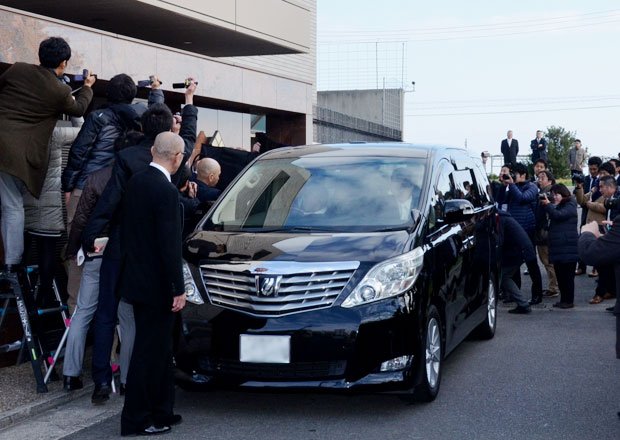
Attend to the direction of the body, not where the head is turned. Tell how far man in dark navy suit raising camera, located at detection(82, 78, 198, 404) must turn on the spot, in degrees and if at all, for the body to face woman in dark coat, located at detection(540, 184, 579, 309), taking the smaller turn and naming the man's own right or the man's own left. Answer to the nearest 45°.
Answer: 0° — they already face them

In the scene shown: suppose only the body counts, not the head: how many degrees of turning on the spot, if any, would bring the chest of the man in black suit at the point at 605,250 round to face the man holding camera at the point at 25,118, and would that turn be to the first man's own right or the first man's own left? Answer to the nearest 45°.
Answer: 0° — they already face them

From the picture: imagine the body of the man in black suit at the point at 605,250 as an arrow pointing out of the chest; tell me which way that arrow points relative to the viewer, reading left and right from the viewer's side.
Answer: facing to the left of the viewer

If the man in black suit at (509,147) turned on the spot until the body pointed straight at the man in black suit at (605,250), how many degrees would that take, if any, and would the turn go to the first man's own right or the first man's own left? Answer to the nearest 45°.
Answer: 0° — they already face them

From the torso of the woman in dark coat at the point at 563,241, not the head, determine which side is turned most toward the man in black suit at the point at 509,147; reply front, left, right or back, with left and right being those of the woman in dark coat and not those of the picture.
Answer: right

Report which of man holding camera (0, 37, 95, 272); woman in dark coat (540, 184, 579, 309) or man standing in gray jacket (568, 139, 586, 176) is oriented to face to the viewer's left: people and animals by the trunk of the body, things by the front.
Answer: the woman in dark coat

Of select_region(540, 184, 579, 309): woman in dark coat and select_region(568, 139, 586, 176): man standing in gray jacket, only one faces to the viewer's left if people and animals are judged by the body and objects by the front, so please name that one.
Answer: the woman in dark coat

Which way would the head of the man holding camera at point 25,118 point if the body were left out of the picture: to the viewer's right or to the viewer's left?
to the viewer's right

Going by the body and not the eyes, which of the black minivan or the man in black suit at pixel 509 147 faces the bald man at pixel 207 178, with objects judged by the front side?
the man in black suit
